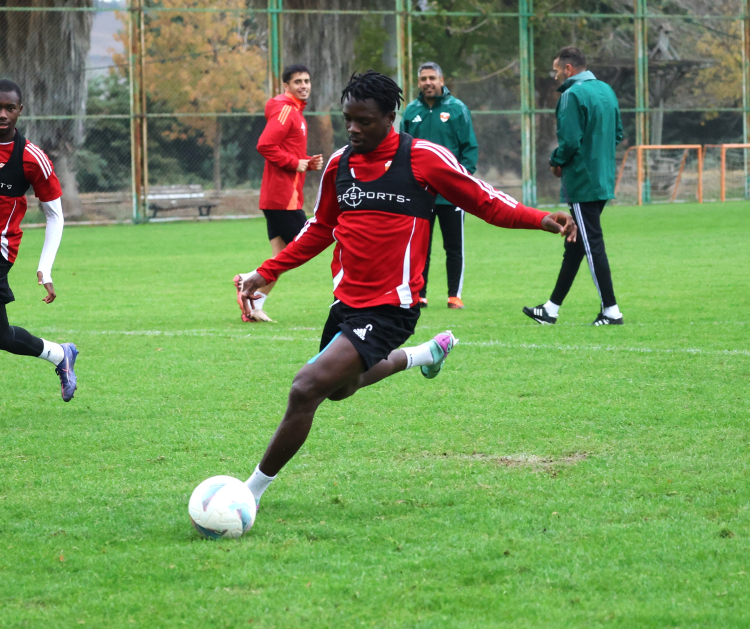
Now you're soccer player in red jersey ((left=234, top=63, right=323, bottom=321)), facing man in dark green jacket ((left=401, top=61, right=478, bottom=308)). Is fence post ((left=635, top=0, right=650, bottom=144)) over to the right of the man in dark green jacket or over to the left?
left

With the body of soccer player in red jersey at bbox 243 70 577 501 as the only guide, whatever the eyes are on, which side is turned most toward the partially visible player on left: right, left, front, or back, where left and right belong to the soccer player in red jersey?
right

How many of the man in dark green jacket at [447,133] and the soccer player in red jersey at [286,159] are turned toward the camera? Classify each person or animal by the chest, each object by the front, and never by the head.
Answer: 1

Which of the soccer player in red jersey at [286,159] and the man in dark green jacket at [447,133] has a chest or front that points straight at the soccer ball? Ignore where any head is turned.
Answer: the man in dark green jacket

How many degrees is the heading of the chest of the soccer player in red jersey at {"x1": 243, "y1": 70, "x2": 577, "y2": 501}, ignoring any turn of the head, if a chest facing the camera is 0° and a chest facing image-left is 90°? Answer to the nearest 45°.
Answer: approximately 45°

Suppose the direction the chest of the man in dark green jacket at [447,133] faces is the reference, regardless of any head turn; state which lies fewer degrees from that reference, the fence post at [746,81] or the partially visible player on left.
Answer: the partially visible player on left

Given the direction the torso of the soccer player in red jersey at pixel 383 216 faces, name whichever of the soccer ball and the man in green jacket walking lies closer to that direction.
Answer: the soccer ball

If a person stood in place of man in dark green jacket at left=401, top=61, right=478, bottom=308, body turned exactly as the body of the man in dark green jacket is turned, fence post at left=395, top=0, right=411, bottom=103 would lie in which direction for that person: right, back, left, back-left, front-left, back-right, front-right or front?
back

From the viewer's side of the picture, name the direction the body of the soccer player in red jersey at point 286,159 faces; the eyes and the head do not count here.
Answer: to the viewer's right

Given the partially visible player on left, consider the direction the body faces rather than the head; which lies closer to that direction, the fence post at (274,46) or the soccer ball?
the soccer ball
